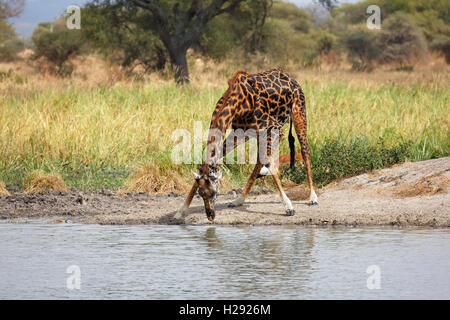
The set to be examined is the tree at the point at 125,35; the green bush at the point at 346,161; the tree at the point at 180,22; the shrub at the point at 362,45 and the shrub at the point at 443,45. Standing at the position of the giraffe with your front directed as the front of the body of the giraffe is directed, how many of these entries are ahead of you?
0

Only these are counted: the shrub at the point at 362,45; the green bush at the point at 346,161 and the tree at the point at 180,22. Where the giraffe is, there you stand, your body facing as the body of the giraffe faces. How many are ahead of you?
0

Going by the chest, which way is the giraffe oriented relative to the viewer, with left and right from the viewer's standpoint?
facing the viewer and to the left of the viewer

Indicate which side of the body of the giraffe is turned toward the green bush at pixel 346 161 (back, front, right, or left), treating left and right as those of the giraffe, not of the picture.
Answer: back

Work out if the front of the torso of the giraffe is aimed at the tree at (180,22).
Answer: no

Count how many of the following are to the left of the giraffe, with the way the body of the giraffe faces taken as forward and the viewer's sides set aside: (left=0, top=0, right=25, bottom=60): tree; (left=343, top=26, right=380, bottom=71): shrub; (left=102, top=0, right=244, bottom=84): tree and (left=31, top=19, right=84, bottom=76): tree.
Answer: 0

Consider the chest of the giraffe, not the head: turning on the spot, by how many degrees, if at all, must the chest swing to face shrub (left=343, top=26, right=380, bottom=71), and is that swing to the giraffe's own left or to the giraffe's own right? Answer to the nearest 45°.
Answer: approximately 135° to the giraffe's own right

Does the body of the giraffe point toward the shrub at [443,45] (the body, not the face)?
no

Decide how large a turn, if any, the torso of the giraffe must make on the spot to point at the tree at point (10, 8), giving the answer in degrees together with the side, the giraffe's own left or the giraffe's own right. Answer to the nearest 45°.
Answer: approximately 135° to the giraffe's own right

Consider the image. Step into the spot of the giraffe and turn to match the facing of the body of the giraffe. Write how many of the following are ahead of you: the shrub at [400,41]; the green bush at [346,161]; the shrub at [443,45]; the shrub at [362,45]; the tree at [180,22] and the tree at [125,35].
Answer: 0

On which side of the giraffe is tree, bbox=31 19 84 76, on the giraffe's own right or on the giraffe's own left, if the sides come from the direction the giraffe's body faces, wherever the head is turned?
on the giraffe's own right

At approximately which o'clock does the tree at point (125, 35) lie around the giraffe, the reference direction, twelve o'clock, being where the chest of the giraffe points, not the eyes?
The tree is roughly at 4 o'clock from the giraffe.
